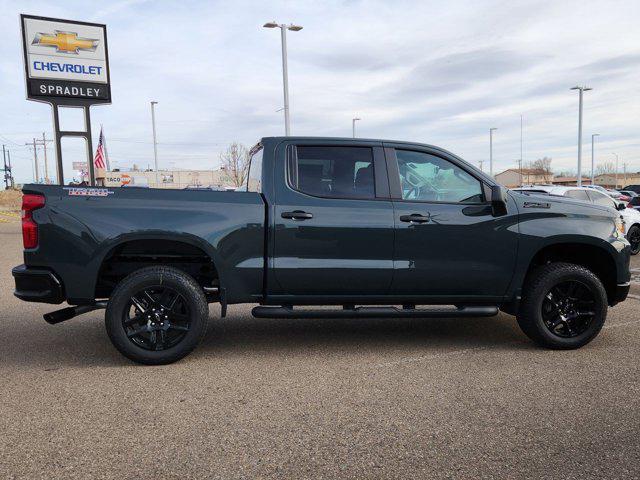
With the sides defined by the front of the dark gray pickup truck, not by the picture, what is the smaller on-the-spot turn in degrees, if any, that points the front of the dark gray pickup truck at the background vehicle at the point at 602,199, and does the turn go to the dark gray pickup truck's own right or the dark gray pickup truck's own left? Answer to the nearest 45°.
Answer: approximately 45° to the dark gray pickup truck's own left

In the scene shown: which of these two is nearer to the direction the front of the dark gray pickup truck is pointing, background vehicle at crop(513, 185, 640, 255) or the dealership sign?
the background vehicle

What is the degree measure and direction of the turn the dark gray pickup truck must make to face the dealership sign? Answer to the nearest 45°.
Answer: approximately 135° to its left

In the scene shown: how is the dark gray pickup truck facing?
to the viewer's right

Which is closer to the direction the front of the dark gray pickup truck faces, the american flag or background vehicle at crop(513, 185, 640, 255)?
the background vehicle

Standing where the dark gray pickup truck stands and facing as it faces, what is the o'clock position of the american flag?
The american flag is roughly at 8 o'clock from the dark gray pickup truck.
